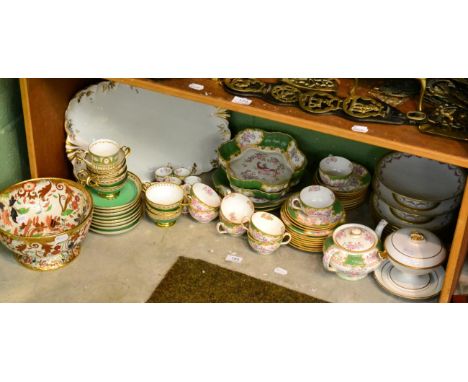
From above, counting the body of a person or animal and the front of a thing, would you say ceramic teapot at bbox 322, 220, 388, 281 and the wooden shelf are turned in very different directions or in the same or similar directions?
very different directions

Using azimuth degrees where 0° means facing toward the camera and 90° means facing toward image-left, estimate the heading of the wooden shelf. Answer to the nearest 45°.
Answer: approximately 45°
